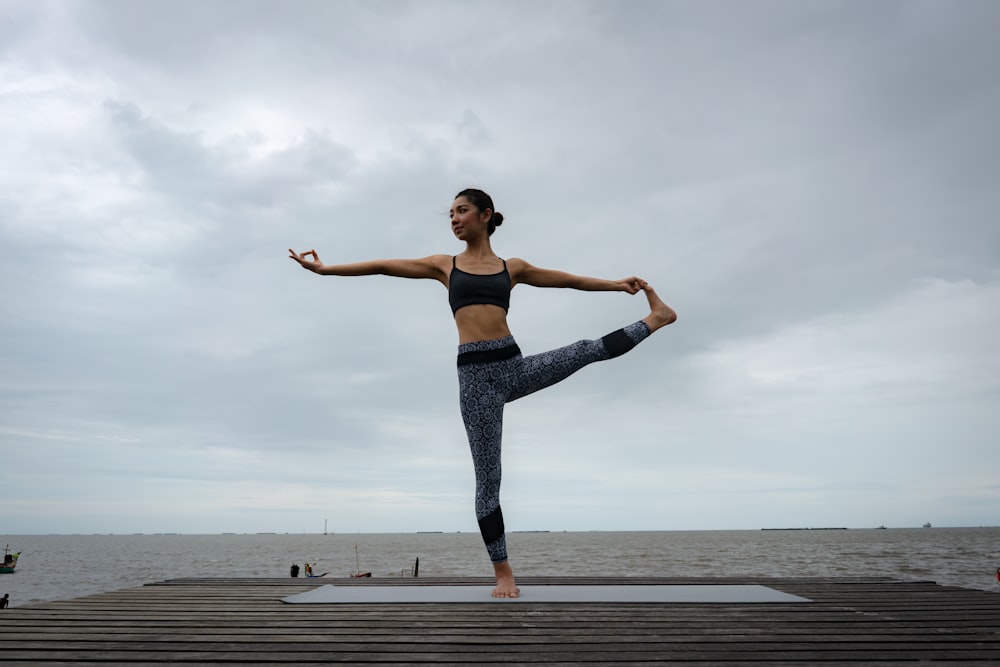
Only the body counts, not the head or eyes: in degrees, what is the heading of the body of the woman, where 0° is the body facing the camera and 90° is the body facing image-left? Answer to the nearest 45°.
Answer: approximately 0°

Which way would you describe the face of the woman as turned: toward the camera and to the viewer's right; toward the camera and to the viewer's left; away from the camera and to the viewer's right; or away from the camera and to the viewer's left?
toward the camera and to the viewer's left
